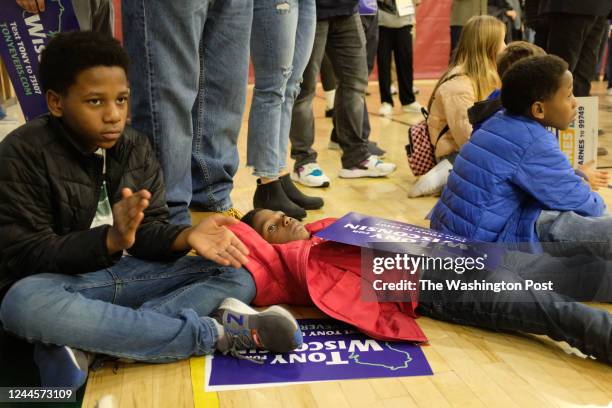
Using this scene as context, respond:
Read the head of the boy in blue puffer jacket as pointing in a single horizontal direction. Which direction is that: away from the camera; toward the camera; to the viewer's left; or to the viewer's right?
to the viewer's right

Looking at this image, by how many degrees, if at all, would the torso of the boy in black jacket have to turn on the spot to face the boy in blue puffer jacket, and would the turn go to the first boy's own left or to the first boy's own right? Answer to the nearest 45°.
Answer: approximately 45° to the first boy's own left

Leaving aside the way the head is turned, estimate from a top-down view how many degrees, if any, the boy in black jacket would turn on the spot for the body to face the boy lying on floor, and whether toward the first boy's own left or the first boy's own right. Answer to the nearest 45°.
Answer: approximately 45° to the first boy's own left

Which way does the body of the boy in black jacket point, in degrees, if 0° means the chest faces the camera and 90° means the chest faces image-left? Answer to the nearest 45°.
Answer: approximately 315°

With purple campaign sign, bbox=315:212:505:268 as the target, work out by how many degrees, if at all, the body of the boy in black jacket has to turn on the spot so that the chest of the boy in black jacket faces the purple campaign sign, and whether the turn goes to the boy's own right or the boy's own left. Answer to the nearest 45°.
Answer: approximately 45° to the boy's own left
